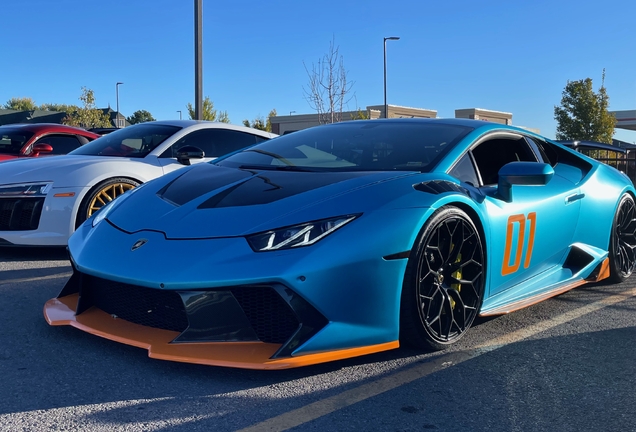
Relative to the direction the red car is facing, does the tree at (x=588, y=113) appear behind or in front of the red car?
behind

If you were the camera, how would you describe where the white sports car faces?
facing the viewer and to the left of the viewer

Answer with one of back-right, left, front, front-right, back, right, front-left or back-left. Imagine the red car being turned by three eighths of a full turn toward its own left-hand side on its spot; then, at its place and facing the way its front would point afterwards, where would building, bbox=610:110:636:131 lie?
front-left

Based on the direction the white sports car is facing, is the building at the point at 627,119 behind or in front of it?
behind

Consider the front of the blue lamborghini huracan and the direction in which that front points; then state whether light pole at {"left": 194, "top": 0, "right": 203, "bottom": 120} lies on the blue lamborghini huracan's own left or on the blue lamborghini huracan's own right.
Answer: on the blue lamborghini huracan's own right

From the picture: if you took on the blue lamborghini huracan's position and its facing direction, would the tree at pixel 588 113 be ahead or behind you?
behind

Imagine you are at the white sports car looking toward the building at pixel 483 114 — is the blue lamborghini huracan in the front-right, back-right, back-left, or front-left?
back-right

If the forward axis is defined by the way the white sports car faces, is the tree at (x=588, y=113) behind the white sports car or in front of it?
behind

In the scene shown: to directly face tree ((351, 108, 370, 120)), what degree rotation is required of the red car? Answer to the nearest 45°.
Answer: approximately 180°
